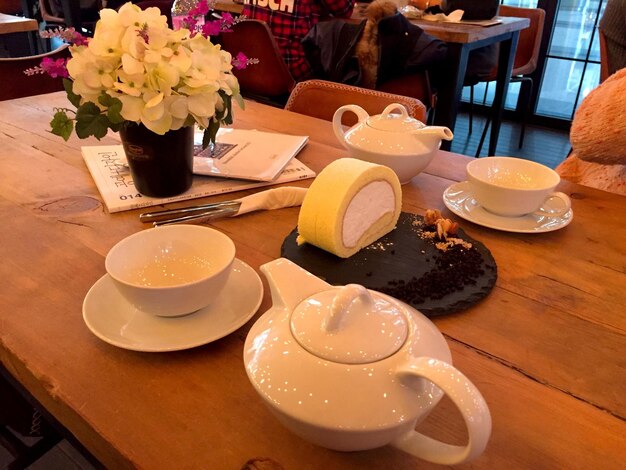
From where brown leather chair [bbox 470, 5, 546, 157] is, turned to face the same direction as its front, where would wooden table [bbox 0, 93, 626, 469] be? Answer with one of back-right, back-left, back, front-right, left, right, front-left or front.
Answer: front-left

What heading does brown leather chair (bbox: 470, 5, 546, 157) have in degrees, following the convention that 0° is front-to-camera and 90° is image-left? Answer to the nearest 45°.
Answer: approximately 45°

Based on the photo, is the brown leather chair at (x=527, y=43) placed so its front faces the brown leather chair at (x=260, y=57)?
yes

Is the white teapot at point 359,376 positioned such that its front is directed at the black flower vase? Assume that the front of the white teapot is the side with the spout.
yes

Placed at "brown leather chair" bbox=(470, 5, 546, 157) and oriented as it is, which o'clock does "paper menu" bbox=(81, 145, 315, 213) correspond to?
The paper menu is roughly at 11 o'clock from the brown leather chair.

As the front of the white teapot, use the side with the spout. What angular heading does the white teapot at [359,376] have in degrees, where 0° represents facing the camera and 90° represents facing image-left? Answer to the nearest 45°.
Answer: approximately 135°

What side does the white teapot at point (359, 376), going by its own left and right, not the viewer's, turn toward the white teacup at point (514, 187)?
right

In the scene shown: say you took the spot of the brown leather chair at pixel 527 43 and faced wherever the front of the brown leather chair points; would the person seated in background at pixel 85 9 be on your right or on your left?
on your right

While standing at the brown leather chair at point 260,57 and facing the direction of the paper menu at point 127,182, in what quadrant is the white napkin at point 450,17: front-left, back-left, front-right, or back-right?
back-left

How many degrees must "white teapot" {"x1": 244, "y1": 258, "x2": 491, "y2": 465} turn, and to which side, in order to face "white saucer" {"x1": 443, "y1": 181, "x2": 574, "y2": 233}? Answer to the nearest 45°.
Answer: approximately 45° to its right

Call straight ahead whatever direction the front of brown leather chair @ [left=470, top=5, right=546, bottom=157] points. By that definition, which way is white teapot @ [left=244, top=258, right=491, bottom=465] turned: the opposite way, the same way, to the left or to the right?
to the right
